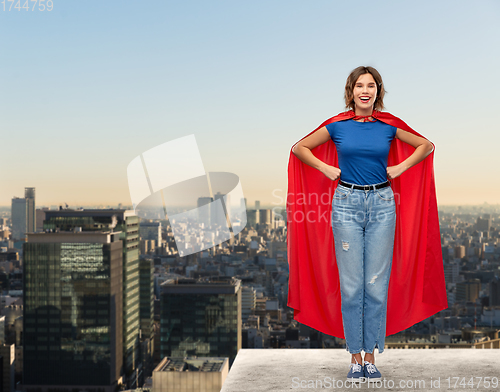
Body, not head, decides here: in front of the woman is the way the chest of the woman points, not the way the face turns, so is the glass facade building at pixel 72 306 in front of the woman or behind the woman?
behind

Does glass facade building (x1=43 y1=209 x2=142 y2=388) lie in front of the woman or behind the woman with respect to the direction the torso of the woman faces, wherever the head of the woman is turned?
behind

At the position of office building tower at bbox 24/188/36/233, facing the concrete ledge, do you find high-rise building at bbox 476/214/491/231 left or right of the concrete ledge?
left

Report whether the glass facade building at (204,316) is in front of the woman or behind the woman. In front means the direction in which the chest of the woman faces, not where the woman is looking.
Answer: behind

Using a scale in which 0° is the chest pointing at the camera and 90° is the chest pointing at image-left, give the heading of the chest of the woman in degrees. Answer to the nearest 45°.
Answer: approximately 0°

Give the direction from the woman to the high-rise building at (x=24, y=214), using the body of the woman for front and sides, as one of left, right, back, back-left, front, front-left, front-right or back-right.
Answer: back-right

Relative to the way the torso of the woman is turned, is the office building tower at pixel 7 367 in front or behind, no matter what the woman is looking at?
behind

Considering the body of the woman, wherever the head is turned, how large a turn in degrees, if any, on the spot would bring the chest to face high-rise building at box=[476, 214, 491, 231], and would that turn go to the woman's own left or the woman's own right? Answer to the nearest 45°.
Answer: approximately 180°
